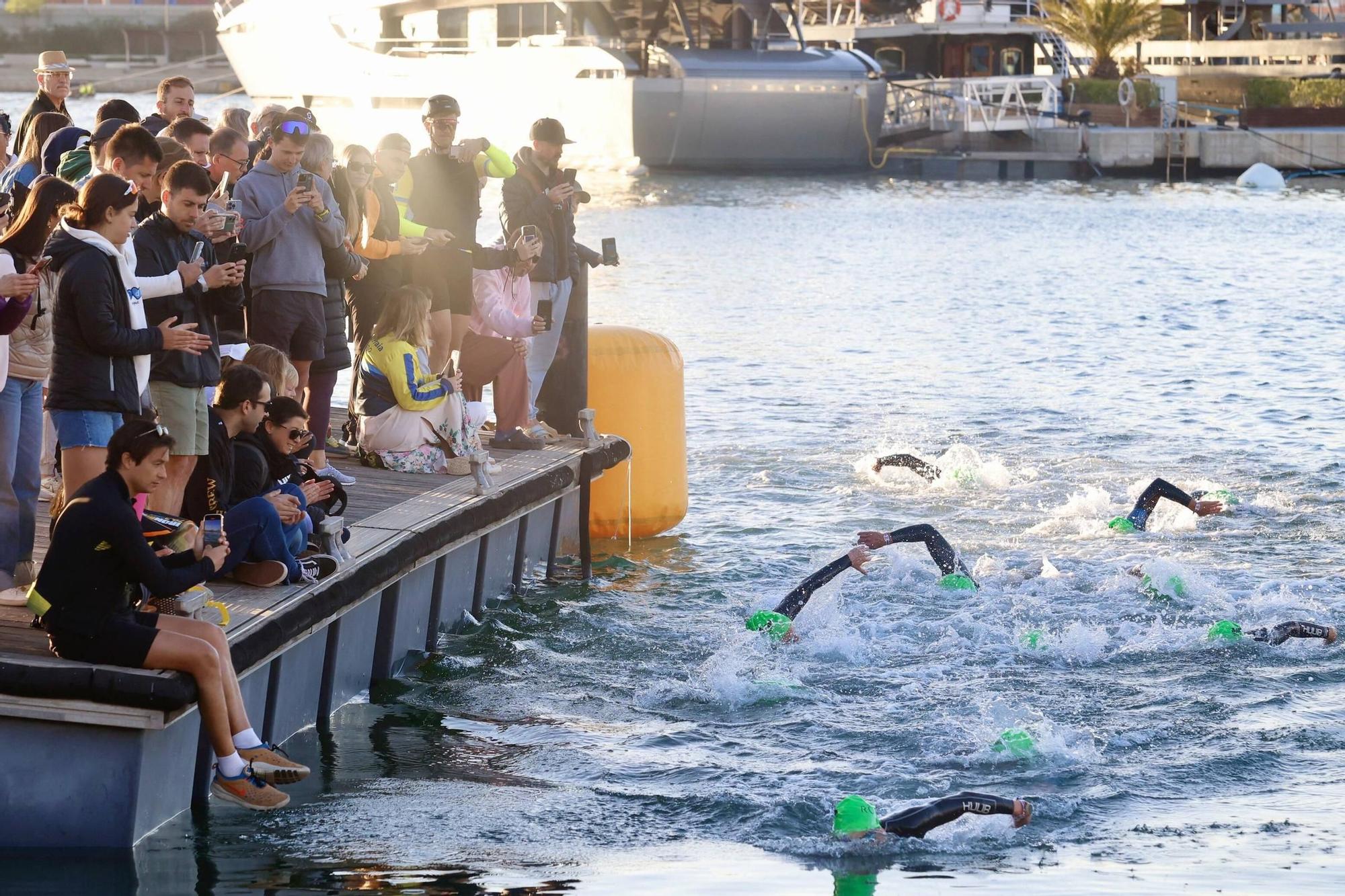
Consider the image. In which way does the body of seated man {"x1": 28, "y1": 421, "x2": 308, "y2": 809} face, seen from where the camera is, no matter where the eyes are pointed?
to the viewer's right

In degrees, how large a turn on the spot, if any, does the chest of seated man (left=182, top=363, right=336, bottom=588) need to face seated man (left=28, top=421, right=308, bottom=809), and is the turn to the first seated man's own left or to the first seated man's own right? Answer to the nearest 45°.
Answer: approximately 90° to the first seated man's own right

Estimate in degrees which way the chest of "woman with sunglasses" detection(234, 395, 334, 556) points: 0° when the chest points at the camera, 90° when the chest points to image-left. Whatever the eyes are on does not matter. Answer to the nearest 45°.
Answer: approximately 315°

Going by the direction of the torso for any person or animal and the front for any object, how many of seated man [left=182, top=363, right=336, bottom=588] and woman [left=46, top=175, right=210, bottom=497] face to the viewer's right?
2

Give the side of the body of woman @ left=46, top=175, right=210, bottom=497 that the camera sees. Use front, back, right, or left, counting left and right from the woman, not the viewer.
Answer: right

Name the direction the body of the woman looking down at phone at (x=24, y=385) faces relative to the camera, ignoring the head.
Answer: to the viewer's right

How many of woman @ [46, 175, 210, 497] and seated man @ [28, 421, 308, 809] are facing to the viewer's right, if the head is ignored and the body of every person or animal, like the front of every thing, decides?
2

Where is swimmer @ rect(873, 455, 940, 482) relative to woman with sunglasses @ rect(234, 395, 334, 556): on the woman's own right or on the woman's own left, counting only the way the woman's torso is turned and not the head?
on the woman's own left
